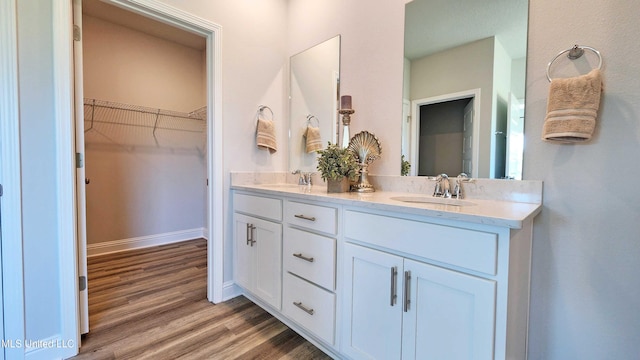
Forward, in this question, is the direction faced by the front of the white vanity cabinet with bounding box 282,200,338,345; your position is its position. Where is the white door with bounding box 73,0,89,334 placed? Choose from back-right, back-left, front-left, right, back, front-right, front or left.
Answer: front-right

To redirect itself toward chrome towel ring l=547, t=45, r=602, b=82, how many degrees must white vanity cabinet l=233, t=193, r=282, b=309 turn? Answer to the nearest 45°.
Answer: approximately 90° to its left

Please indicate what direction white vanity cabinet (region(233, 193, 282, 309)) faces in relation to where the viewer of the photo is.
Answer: facing the viewer and to the left of the viewer

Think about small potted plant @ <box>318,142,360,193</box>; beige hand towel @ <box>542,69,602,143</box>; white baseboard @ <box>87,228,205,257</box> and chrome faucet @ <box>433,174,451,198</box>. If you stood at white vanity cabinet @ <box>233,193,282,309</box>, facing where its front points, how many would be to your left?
3

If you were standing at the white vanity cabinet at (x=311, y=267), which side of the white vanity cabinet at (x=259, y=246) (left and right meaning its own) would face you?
left

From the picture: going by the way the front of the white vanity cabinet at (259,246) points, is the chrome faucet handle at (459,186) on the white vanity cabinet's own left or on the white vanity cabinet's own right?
on the white vanity cabinet's own left

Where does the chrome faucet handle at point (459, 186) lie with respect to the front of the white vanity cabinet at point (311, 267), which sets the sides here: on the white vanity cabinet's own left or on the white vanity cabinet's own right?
on the white vanity cabinet's own left

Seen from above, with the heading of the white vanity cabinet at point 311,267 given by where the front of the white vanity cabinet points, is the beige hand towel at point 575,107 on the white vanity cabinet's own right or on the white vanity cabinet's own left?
on the white vanity cabinet's own left

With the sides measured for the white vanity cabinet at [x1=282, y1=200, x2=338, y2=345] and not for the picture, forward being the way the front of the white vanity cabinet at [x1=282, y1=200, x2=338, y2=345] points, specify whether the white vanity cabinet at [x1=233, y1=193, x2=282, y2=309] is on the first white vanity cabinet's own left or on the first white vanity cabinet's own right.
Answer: on the first white vanity cabinet's own right
